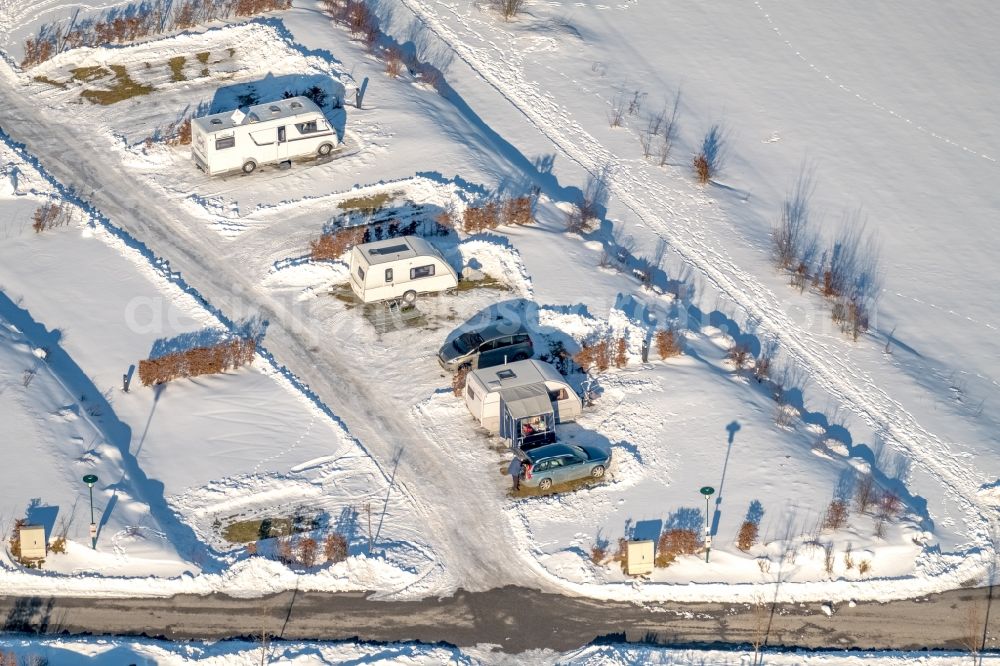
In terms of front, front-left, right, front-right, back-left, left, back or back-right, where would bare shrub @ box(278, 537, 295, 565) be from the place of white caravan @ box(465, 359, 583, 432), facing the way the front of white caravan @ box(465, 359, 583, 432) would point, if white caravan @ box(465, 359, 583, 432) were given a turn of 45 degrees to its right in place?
right

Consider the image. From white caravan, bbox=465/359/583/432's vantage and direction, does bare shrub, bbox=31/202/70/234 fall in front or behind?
behind

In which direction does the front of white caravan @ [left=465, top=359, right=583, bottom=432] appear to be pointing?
to the viewer's right

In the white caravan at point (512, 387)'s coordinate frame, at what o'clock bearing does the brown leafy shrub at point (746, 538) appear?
The brown leafy shrub is roughly at 1 o'clock from the white caravan.

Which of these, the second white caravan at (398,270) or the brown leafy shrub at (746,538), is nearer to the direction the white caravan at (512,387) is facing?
the brown leafy shrub

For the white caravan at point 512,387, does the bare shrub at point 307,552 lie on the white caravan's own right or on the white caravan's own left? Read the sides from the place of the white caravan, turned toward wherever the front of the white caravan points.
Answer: on the white caravan's own right

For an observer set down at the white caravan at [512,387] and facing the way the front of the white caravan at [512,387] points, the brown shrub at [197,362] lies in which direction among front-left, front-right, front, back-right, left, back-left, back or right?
back

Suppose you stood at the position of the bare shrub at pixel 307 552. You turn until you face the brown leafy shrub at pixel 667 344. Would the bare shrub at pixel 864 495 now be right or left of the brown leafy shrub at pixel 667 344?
right
